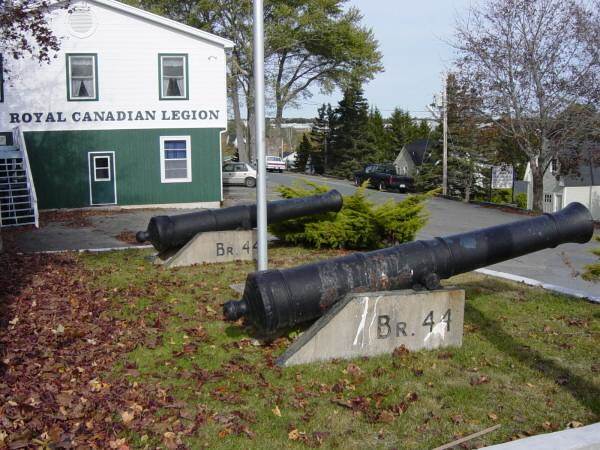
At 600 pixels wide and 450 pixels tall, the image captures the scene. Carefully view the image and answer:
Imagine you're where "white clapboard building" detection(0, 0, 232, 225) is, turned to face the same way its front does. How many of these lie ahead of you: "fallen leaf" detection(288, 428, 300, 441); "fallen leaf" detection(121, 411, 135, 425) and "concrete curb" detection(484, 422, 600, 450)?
3

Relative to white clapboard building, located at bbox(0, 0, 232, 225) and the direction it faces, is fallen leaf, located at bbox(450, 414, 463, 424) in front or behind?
in front

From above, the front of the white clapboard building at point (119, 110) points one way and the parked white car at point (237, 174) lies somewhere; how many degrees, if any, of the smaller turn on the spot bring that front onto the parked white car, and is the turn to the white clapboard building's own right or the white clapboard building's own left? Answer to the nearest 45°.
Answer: approximately 135° to the white clapboard building's own left

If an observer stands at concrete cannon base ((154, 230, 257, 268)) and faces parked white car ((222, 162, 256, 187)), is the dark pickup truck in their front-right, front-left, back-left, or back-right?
front-right

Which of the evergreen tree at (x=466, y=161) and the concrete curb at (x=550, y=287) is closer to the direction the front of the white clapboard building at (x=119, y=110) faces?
the concrete curb

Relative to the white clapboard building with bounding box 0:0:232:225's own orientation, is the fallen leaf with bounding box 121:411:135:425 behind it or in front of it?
in front

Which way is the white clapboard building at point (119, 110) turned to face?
toward the camera

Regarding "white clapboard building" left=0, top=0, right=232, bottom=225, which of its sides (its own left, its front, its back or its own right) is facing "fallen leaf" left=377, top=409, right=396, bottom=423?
front

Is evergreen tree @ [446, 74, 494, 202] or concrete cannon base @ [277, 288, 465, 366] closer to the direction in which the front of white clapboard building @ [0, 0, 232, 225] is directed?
the concrete cannon base

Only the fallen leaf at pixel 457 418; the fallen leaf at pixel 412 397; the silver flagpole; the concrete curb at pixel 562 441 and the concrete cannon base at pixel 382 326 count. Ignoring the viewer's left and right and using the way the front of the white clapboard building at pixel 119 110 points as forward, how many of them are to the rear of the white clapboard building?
0

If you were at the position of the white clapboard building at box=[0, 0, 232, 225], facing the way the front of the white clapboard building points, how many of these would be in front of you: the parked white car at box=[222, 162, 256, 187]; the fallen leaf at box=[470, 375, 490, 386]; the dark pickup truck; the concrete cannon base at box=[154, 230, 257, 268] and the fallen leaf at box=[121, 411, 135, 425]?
3

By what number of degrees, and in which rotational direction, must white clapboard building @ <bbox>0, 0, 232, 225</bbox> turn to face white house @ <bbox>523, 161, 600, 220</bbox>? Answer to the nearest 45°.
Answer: approximately 90° to its left

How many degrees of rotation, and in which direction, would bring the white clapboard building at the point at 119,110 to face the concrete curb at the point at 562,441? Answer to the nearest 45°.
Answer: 0° — it already faces it

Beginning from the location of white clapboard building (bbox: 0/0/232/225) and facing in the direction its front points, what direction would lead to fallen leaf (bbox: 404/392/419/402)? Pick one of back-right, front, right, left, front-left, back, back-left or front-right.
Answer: front

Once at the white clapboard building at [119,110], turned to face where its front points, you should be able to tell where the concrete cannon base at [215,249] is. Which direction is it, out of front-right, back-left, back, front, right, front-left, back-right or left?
front

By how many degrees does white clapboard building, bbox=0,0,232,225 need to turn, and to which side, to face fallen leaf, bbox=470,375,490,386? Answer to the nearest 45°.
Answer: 0° — it already faces it

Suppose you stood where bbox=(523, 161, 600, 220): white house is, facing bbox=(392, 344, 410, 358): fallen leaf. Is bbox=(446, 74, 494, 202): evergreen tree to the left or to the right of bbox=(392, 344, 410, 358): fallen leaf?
right

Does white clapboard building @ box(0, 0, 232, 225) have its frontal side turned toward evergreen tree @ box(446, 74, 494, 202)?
no
